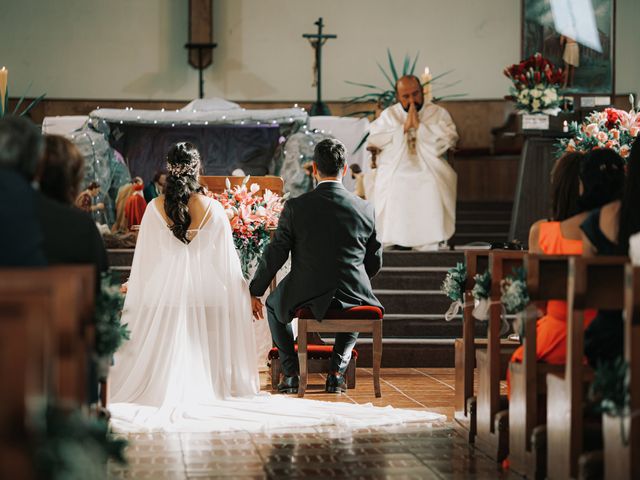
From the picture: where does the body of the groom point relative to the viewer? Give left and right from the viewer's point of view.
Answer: facing away from the viewer

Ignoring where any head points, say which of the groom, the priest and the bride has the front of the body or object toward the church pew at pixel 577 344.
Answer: the priest

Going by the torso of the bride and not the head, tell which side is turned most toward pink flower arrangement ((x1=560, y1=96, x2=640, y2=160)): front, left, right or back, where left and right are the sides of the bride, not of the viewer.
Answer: right

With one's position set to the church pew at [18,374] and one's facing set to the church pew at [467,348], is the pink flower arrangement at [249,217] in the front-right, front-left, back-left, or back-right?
front-left

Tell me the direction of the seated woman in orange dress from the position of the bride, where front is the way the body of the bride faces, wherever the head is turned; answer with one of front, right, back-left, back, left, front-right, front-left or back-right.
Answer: back-right

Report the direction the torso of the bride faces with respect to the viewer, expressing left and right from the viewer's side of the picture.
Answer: facing away from the viewer

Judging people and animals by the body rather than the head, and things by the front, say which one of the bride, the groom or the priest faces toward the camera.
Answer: the priest

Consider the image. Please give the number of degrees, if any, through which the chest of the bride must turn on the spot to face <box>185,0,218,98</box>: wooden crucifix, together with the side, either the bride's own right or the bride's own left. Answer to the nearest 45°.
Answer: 0° — they already face it

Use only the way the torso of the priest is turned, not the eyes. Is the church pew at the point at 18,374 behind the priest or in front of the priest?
in front

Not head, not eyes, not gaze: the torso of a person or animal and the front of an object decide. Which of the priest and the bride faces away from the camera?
the bride

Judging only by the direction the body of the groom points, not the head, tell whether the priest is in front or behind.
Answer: in front

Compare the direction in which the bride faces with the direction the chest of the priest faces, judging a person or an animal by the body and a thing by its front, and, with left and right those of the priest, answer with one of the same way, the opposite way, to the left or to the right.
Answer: the opposite way

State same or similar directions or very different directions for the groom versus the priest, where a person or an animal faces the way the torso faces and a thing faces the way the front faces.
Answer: very different directions

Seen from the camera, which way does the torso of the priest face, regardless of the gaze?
toward the camera

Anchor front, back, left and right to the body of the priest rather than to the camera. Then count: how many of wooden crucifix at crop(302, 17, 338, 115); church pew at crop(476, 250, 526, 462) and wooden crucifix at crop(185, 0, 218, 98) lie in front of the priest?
1

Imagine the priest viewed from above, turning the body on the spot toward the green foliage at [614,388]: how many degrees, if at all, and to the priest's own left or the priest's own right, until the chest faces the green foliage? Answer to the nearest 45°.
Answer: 0° — they already face it

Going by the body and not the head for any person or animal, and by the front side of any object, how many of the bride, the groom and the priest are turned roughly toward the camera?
1

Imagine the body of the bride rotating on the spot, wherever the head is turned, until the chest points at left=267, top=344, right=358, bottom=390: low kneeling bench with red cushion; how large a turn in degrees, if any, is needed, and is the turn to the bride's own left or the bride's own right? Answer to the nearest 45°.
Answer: approximately 45° to the bride's own right

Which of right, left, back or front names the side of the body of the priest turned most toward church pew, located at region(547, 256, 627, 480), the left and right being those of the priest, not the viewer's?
front

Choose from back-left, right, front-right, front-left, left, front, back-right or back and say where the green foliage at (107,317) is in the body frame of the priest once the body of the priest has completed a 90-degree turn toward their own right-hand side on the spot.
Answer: left
